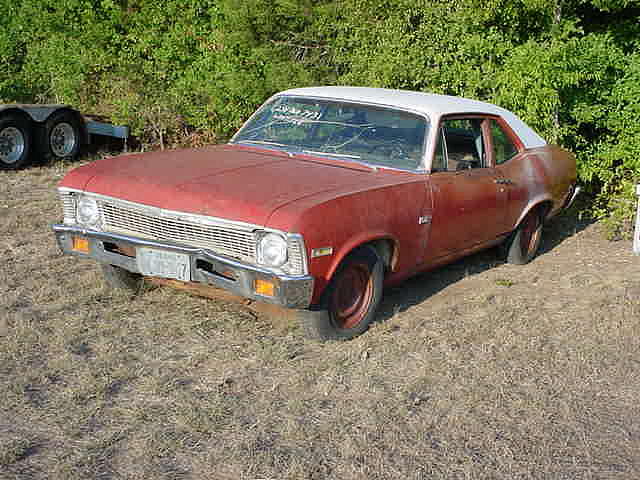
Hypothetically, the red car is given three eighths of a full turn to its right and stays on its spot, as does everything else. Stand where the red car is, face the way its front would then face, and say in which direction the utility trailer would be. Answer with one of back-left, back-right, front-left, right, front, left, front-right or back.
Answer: front-left

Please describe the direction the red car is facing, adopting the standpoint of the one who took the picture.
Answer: facing the viewer and to the left of the viewer
